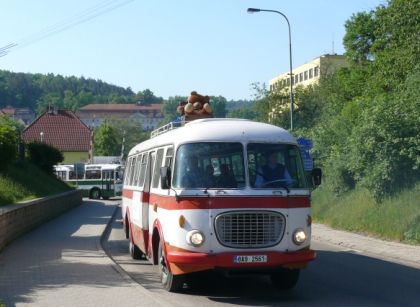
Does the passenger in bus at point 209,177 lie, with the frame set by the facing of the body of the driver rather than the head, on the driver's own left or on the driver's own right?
on the driver's own right

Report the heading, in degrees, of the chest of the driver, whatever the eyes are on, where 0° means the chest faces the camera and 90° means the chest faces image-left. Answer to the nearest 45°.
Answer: approximately 0°

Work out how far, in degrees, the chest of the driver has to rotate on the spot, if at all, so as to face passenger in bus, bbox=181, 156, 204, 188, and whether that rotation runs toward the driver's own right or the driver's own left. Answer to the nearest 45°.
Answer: approximately 90° to the driver's own right

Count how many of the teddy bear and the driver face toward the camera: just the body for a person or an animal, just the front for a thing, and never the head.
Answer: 2
